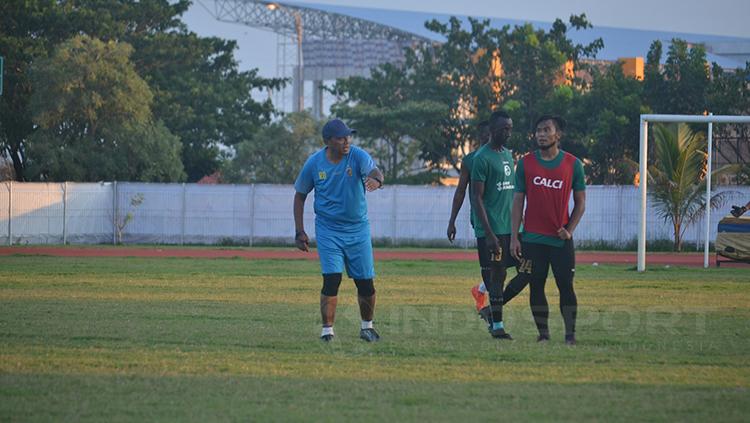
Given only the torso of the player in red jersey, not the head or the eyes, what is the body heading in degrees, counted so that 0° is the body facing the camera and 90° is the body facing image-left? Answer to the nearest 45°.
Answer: approximately 0°

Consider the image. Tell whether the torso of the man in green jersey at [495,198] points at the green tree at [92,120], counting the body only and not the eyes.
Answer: no

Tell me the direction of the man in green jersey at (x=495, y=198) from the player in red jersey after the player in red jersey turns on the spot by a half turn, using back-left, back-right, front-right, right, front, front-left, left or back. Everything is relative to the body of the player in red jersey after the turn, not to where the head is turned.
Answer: front-left

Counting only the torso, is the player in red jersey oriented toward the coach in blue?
no

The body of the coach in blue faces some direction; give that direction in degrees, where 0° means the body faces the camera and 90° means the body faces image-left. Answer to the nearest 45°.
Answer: approximately 0°

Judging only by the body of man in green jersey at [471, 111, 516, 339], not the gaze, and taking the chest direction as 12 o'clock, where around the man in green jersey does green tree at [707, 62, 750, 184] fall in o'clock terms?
The green tree is roughly at 8 o'clock from the man in green jersey.

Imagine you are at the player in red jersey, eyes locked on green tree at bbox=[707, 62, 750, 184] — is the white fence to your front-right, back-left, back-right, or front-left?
front-left

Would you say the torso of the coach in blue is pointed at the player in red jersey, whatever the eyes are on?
no

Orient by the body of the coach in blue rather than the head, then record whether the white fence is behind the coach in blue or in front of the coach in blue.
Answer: behind

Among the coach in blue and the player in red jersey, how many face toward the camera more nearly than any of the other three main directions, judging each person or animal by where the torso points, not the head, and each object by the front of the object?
2

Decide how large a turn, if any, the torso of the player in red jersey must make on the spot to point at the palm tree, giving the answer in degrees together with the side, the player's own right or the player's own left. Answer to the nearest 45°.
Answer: approximately 180°

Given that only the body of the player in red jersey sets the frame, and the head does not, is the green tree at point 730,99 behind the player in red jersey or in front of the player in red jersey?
behind

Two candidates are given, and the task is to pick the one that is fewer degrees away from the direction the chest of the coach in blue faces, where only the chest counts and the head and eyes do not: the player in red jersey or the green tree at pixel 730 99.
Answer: the player in red jersey

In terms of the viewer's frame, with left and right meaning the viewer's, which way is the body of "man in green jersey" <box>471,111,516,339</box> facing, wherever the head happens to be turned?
facing the viewer and to the right of the viewer

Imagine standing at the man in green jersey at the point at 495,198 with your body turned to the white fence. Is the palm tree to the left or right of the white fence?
right
